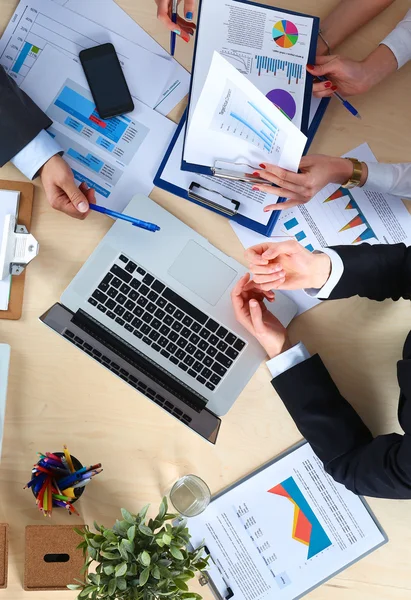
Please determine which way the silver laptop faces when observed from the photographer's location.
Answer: facing away from the viewer and to the right of the viewer
